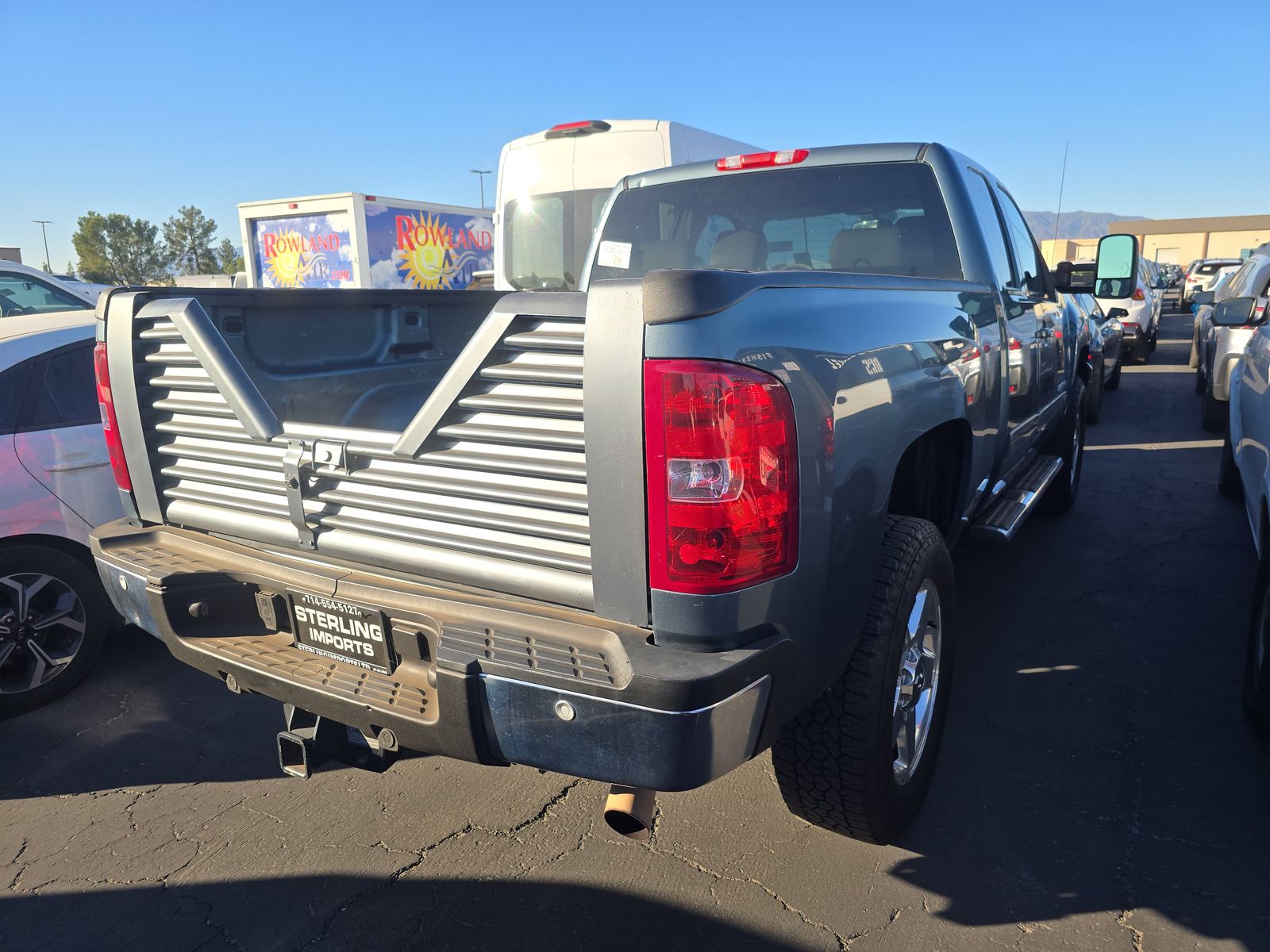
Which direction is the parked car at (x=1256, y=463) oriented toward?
away from the camera

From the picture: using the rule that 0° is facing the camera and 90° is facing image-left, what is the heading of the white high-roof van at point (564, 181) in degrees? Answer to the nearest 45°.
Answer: approximately 225°

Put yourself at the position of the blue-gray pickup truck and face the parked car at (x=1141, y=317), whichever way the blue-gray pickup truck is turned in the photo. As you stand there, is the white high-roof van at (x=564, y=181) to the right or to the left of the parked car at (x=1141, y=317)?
left

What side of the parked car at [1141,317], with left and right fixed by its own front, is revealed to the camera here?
back

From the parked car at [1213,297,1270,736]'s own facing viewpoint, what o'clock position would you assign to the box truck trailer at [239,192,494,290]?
The box truck trailer is roughly at 10 o'clock from the parked car.

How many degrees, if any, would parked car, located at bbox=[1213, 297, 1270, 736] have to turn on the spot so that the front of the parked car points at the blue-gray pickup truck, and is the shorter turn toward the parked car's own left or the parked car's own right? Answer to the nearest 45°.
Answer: approximately 135° to the parked car's own left

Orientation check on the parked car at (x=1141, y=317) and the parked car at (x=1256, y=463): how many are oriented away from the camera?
2

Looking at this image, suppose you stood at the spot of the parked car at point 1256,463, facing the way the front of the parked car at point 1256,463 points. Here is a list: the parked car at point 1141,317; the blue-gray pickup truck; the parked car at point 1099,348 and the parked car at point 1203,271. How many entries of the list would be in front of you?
3

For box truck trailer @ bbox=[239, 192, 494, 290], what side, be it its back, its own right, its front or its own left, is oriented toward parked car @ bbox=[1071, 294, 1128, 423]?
right

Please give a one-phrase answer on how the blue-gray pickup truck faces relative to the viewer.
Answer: facing away from the viewer and to the right of the viewer

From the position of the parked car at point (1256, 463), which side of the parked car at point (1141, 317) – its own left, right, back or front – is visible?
back

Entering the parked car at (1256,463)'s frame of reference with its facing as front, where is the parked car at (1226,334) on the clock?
the parked car at (1226,334) is roughly at 12 o'clock from the parked car at (1256,463).

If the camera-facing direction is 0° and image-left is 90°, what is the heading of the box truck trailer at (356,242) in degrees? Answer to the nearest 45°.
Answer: approximately 225°
